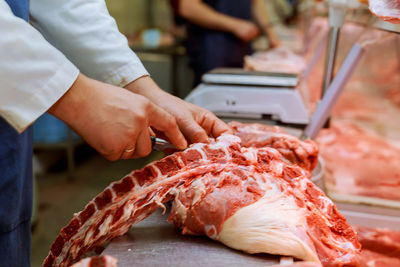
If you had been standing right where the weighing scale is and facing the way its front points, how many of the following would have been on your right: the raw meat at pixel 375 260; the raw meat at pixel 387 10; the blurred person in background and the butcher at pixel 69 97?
1

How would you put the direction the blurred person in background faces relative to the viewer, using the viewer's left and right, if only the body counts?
facing the viewer and to the right of the viewer

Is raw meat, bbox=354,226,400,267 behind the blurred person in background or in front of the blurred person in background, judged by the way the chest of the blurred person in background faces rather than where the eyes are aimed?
in front

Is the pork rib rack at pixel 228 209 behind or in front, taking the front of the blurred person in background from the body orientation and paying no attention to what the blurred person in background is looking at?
in front

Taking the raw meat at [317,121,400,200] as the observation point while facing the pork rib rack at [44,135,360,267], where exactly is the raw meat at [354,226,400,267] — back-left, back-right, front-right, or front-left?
front-left

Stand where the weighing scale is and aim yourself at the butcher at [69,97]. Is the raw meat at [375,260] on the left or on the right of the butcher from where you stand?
left

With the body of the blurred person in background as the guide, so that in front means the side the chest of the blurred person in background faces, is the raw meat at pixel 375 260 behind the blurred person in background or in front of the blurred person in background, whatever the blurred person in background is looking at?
in front
